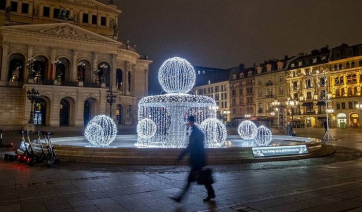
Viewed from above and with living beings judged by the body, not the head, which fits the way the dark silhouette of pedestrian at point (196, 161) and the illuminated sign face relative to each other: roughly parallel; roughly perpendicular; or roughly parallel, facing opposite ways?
roughly perpendicular

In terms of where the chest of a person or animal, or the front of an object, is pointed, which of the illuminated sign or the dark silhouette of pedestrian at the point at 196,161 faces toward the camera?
the illuminated sign

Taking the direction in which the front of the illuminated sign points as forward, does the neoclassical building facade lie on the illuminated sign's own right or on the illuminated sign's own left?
on the illuminated sign's own right

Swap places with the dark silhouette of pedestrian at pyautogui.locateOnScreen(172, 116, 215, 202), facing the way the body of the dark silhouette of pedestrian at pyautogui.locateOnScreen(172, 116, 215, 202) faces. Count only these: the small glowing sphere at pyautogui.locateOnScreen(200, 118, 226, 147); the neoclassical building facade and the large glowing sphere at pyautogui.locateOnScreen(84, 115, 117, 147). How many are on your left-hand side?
0

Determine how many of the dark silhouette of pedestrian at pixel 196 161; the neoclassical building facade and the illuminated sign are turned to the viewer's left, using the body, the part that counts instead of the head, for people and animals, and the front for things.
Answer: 1

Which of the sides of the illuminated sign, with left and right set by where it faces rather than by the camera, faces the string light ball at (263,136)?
back

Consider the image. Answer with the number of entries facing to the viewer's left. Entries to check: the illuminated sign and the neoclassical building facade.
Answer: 0

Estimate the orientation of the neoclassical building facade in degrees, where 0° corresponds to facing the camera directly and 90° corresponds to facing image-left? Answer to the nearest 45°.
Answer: approximately 315°

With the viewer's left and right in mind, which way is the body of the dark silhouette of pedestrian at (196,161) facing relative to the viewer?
facing to the left of the viewer

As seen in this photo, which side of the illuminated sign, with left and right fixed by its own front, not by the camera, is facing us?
front

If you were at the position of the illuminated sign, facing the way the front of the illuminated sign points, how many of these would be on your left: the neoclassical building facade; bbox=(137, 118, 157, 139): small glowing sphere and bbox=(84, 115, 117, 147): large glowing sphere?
0

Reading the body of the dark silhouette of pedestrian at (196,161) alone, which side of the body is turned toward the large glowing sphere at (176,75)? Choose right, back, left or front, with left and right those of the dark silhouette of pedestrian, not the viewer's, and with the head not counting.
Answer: right
